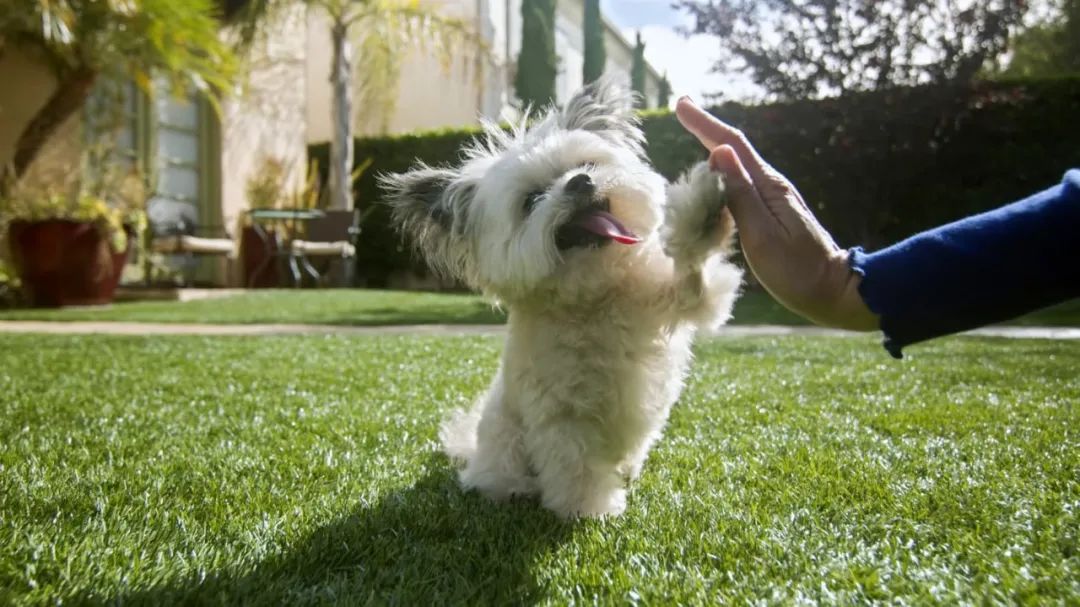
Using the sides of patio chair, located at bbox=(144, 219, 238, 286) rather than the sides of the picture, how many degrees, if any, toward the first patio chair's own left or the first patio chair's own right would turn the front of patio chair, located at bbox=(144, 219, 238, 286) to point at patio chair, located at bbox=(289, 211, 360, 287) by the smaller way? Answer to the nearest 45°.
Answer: approximately 45° to the first patio chair's own left

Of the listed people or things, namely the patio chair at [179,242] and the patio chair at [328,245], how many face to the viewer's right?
1

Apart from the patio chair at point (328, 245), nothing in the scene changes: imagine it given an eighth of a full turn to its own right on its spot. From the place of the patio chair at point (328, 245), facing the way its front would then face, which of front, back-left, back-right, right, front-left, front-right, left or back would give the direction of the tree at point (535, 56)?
right

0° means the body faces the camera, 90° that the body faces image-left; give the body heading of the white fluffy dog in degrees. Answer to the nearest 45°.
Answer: approximately 315°

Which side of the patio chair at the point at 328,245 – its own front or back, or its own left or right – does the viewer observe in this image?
left

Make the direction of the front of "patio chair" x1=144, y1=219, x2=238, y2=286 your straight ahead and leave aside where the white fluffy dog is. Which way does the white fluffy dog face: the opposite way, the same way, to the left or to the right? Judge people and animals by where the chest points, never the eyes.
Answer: to the right

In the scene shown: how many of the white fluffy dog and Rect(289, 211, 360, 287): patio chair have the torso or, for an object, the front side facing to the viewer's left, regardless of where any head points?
1

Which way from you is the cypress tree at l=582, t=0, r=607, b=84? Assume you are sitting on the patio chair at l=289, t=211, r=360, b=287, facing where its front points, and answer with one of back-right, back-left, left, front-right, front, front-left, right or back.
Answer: back-right

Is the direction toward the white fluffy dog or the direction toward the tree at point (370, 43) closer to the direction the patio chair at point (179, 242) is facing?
the tree

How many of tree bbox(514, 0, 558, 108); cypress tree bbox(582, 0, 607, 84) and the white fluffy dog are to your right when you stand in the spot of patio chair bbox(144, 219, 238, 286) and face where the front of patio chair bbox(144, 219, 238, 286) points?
1

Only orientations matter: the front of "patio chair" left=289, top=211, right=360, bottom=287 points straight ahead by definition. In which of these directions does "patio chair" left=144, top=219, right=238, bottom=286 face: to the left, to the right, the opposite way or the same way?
the opposite way

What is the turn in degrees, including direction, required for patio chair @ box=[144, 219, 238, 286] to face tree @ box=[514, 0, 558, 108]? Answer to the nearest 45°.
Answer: approximately 45° to its left

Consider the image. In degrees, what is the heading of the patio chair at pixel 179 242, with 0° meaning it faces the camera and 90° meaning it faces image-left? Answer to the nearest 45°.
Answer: approximately 270°

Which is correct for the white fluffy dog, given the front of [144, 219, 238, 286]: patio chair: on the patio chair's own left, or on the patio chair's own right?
on the patio chair's own right
